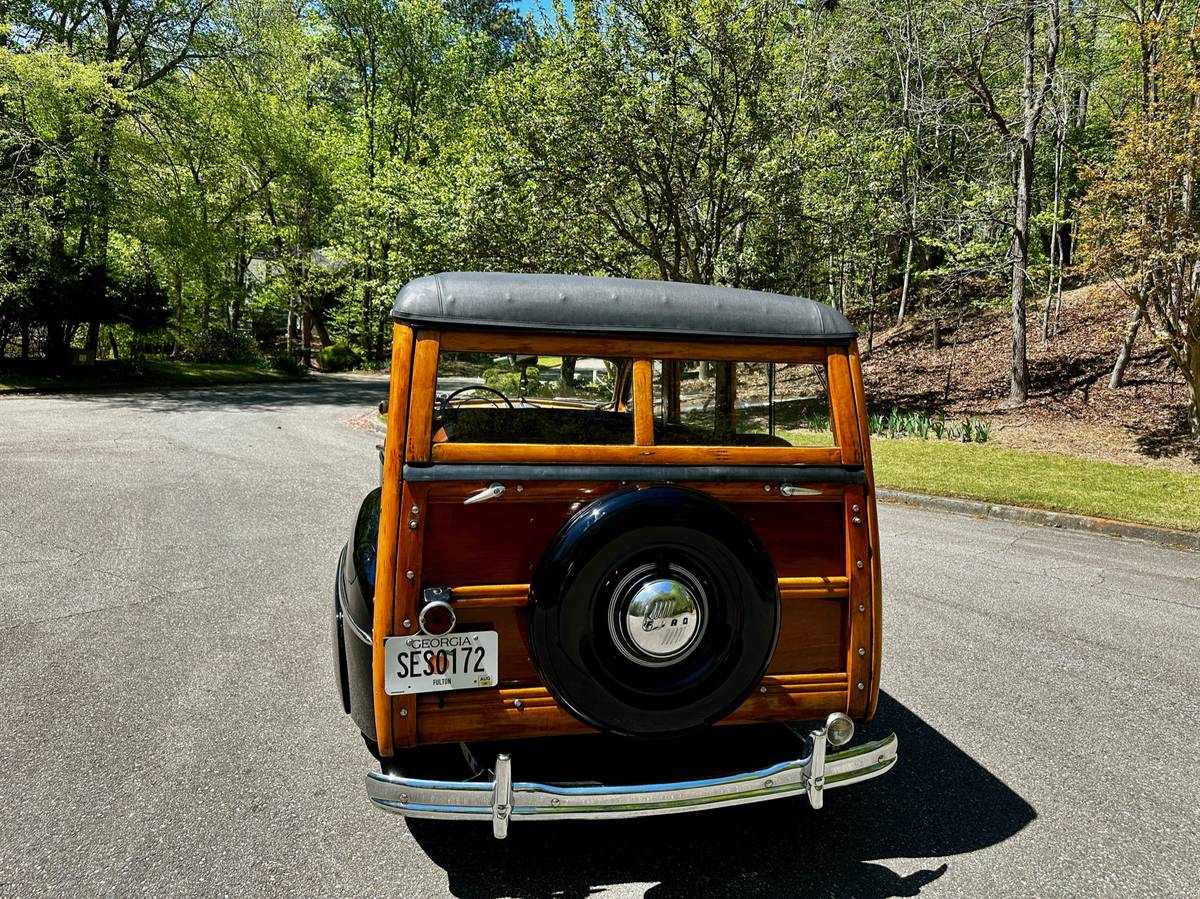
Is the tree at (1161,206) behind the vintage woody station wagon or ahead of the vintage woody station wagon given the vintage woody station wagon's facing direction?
ahead

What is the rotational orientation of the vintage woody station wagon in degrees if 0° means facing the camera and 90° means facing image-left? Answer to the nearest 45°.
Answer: approximately 180°

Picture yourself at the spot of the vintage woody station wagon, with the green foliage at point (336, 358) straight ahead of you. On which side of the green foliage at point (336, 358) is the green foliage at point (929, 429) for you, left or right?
right

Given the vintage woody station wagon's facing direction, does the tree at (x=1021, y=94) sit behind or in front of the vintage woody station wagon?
in front
